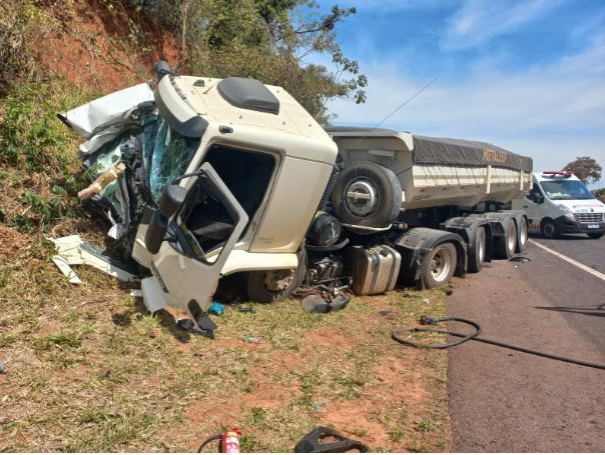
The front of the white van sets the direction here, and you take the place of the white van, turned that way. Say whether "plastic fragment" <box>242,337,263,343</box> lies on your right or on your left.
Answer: on your right

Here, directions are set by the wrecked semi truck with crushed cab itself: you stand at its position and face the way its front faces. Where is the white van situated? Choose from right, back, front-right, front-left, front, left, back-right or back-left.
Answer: back

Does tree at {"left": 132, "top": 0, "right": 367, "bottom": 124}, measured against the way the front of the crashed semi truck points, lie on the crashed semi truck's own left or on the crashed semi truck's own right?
on the crashed semi truck's own right

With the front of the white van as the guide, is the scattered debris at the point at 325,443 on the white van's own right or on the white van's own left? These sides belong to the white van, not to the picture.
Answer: on the white van's own right

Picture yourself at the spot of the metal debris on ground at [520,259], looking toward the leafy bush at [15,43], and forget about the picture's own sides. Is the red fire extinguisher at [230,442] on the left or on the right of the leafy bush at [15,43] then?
left

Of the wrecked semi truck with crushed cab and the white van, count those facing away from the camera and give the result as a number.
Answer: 0

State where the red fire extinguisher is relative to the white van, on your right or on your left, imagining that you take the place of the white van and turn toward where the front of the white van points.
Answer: on your right

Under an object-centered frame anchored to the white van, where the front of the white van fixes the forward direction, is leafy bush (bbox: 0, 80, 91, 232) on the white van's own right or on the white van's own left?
on the white van's own right

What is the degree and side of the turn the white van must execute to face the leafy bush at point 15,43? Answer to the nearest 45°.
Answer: approximately 90° to its right

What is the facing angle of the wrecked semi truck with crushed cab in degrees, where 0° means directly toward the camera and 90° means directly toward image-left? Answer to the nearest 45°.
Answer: approximately 45°

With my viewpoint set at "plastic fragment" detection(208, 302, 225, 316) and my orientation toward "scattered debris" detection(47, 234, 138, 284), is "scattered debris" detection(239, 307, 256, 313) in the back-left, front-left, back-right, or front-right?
back-right

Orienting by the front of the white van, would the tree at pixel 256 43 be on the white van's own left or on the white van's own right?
on the white van's own right
